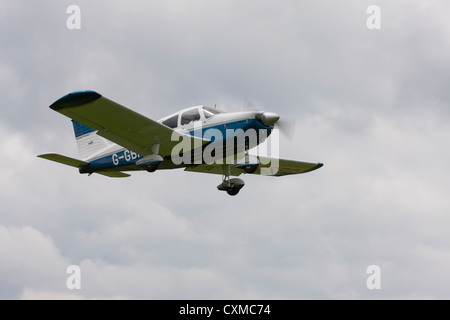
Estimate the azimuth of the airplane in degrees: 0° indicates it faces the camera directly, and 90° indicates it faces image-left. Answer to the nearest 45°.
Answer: approximately 315°
